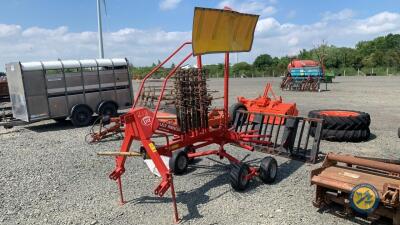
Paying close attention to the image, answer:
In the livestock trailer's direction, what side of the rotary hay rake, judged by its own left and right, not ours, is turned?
right

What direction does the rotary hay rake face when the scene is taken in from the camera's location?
facing the viewer and to the left of the viewer

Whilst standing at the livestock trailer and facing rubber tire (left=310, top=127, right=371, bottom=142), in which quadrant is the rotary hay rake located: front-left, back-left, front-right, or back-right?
front-right

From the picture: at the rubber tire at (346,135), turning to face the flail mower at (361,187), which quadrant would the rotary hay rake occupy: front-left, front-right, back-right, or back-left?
front-right

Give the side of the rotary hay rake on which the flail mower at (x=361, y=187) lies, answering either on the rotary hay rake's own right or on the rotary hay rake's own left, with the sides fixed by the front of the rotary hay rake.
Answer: on the rotary hay rake's own left

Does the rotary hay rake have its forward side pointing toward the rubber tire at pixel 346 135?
no

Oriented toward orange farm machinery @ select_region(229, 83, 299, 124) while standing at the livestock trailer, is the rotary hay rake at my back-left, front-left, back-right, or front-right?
front-right

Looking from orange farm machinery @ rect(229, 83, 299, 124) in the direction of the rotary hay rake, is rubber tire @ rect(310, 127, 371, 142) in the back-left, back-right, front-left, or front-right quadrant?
front-left

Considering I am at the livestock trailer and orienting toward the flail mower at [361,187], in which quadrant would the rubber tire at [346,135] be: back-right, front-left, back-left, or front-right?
front-left

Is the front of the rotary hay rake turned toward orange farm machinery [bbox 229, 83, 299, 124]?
no
